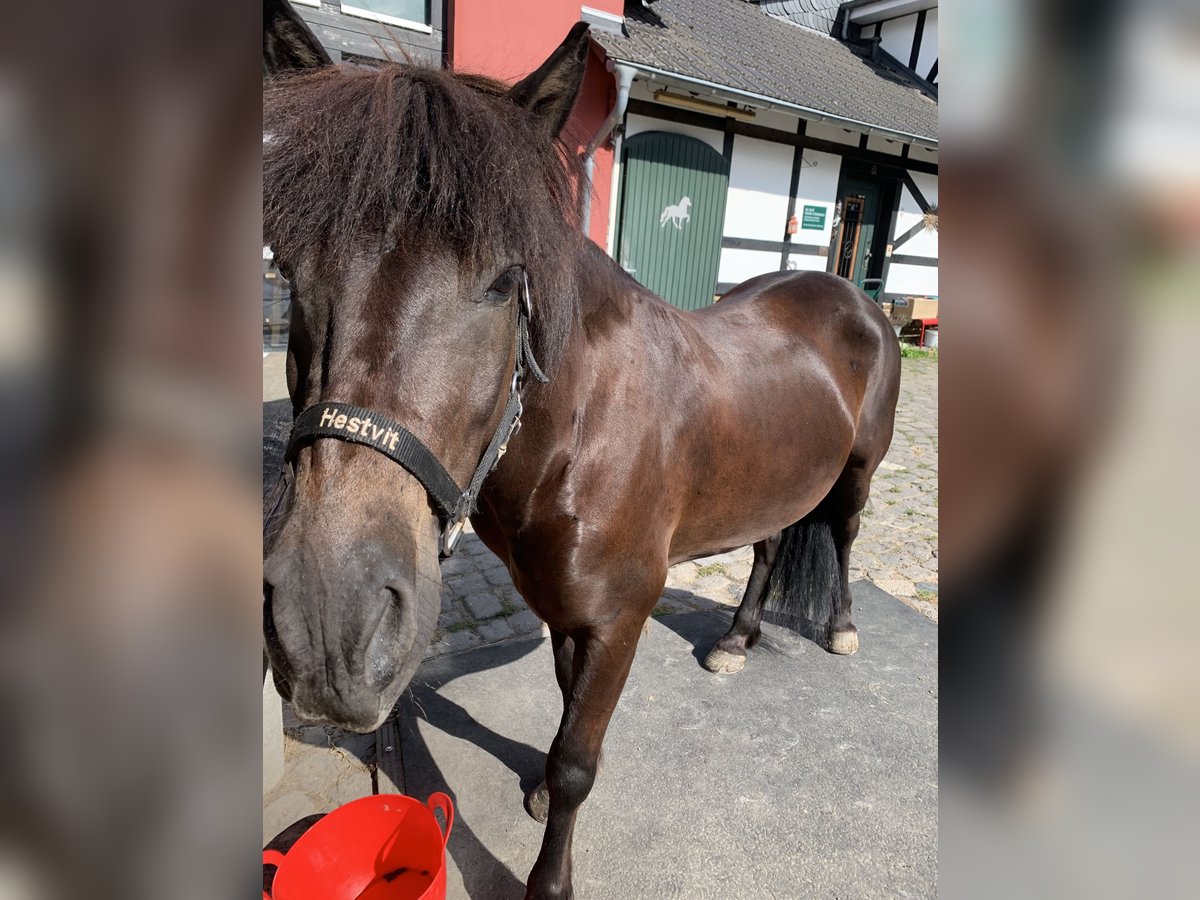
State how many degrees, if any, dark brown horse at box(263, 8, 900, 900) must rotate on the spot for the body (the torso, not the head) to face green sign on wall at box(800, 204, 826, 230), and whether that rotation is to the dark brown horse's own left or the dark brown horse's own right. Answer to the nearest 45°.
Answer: approximately 135° to the dark brown horse's own right

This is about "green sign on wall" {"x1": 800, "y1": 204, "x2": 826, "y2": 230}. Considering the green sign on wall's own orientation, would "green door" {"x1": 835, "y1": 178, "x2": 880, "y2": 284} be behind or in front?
behind

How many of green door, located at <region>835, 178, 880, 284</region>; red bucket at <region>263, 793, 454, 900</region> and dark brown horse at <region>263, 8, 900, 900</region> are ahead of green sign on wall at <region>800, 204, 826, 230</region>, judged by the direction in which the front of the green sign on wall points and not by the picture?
2

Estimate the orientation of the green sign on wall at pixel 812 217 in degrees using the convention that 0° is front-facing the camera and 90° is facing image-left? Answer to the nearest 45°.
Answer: approximately 0°

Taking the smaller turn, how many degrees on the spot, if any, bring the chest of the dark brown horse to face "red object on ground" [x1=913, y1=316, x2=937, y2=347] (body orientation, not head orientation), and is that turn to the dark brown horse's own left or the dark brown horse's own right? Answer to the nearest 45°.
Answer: approximately 180°

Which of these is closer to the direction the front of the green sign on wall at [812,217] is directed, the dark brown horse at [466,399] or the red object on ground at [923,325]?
the dark brown horse
